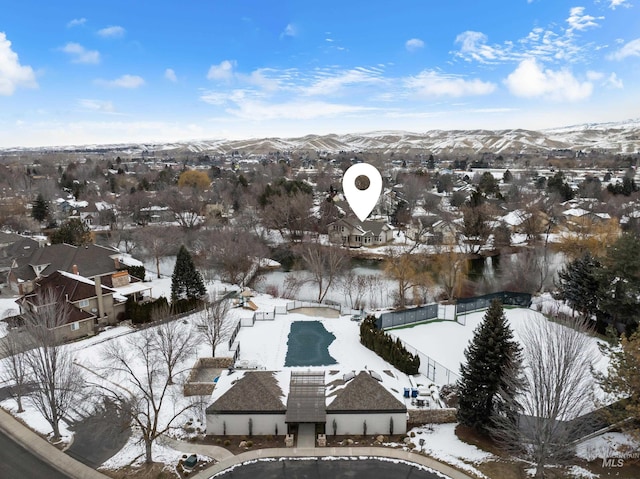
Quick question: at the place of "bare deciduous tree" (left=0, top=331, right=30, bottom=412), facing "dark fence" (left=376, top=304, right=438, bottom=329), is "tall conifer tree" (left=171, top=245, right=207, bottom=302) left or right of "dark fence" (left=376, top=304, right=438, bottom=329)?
left

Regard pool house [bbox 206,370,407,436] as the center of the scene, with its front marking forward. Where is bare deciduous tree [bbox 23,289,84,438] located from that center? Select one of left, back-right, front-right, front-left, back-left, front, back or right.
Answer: right

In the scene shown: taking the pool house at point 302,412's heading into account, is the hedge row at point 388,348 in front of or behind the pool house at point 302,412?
behind

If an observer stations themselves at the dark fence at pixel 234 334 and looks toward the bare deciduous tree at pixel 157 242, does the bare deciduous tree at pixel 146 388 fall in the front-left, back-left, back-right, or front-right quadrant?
back-left

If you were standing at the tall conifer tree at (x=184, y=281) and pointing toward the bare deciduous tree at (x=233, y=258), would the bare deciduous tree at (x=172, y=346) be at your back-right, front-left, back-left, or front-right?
back-right

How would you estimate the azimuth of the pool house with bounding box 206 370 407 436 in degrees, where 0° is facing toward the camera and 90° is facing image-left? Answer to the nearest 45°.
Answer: approximately 0°

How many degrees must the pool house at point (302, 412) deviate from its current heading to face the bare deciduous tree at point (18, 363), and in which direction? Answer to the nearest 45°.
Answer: approximately 90° to its right

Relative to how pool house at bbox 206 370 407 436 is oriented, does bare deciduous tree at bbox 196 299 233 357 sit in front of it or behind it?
behind

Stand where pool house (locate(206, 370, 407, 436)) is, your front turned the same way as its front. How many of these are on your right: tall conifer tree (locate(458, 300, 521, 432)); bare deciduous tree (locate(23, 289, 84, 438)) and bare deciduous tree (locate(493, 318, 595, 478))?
1

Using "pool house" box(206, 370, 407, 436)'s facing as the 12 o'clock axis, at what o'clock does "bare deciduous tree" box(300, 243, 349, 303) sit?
The bare deciduous tree is roughly at 6 o'clock from the pool house.

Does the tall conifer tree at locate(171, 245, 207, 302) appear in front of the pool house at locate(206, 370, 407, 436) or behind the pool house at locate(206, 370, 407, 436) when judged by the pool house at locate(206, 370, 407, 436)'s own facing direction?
behind
